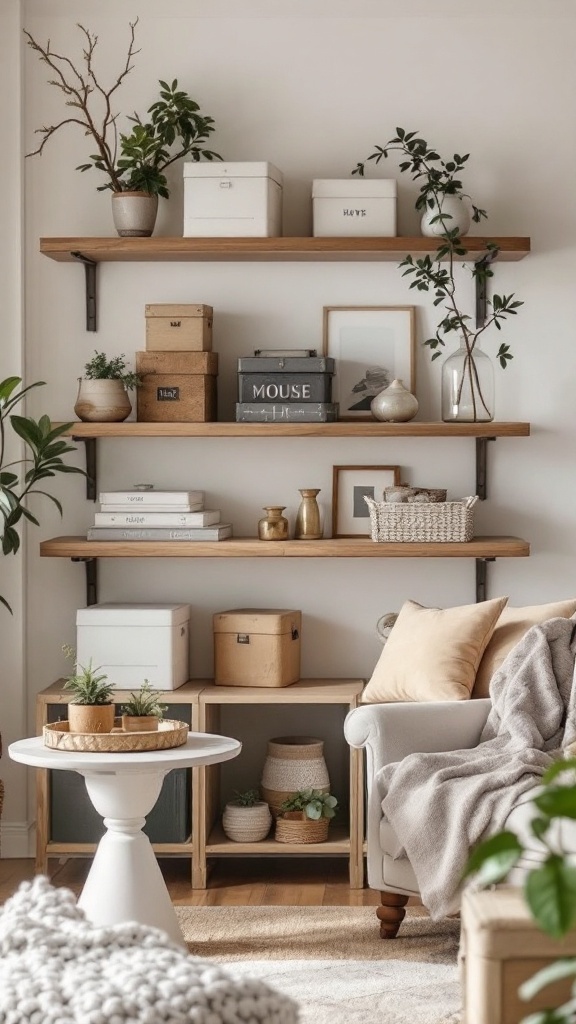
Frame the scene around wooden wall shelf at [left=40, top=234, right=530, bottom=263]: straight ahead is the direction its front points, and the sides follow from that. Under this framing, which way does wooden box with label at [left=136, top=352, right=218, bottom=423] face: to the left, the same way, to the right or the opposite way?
the same way

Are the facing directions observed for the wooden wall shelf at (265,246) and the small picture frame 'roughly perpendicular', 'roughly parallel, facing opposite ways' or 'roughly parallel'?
roughly parallel

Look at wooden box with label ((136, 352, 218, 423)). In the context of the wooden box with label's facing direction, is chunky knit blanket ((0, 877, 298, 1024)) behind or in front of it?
in front

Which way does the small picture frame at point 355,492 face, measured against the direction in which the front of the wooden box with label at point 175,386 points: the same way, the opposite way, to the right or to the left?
the same way

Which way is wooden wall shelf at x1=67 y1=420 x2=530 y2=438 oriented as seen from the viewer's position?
toward the camera

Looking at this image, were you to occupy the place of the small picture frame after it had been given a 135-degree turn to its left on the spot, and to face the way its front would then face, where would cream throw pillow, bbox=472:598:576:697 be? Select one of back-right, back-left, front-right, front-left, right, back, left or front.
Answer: right

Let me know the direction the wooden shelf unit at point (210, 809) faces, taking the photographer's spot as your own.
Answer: facing the viewer

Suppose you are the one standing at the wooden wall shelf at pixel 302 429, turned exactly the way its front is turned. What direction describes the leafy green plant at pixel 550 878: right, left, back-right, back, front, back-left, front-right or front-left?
front

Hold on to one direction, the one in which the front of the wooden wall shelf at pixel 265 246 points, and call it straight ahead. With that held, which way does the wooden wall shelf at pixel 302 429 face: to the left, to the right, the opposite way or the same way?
the same way

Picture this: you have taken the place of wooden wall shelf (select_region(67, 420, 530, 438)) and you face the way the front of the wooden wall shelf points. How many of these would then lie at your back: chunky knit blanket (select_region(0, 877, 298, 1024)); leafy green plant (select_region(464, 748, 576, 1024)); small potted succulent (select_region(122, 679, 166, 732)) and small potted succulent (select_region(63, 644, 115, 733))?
0

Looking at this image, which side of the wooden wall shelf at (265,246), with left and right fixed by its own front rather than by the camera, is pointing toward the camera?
front
